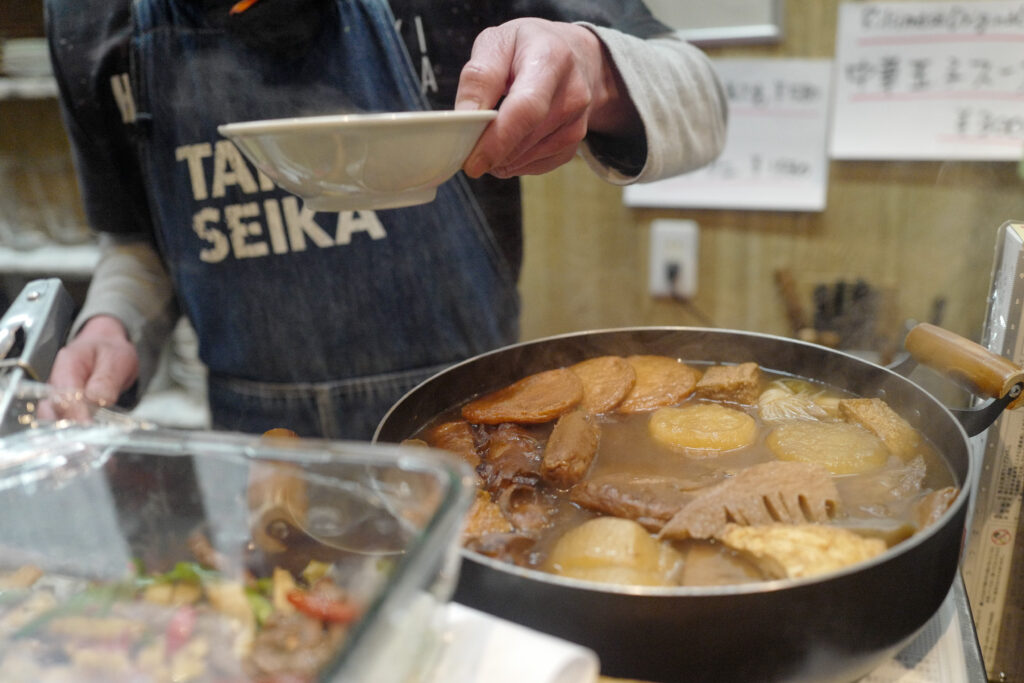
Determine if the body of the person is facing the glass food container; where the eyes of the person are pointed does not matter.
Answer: yes

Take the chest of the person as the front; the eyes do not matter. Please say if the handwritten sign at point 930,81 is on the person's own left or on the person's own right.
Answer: on the person's own left

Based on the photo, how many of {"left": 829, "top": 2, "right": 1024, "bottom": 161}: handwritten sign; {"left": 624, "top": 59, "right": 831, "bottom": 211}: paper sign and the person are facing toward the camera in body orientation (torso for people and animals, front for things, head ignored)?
3

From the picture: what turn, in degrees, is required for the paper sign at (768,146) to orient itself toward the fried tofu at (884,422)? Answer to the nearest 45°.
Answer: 0° — it already faces it

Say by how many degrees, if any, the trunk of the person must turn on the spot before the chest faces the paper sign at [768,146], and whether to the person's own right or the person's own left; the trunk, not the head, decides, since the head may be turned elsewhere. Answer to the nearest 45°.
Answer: approximately 135° to the person's own left

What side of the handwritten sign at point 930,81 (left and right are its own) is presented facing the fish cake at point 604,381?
front

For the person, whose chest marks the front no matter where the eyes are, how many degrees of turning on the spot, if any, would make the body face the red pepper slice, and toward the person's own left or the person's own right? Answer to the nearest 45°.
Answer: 0° — they already face it

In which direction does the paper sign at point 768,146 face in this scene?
toward the camera

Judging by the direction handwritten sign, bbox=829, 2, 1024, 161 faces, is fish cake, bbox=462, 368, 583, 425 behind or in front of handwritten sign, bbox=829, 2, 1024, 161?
in front

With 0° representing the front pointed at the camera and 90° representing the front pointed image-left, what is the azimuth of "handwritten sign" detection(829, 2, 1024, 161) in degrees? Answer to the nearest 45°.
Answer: approximately 0°

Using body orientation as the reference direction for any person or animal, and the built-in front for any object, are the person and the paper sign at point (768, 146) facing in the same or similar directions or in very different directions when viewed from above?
same or similar directions

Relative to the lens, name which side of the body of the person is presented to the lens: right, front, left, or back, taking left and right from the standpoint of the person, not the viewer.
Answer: front

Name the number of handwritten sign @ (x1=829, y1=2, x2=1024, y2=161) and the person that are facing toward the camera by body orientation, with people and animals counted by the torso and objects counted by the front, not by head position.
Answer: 2

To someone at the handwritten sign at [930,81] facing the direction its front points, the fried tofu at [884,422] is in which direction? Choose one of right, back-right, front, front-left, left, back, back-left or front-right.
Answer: front

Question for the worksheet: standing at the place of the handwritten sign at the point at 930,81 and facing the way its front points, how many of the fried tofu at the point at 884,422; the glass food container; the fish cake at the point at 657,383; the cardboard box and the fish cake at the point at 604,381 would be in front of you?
5

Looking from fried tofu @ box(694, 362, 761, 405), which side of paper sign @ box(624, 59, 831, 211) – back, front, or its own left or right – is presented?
front
